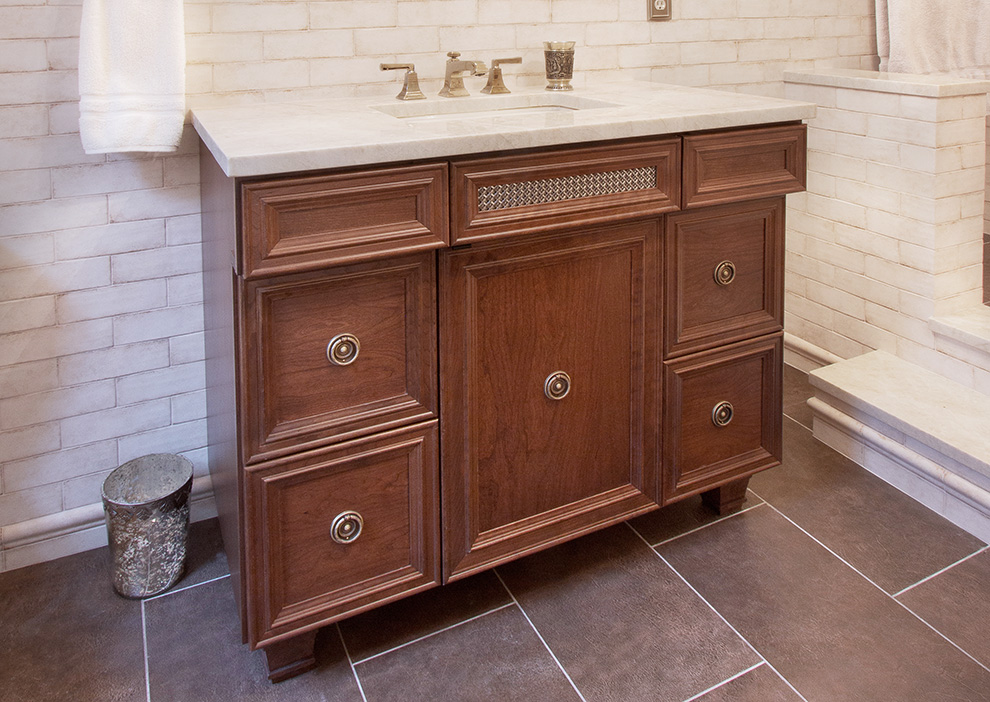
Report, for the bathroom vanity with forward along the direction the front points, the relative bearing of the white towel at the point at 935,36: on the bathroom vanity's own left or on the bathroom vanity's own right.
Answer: on the bathroom vanity's own left

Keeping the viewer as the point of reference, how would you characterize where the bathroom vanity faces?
facing the viewer and to the right of the viewer

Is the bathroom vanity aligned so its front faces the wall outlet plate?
no

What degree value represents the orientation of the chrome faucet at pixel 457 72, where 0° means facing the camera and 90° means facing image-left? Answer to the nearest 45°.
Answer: approximately 315°

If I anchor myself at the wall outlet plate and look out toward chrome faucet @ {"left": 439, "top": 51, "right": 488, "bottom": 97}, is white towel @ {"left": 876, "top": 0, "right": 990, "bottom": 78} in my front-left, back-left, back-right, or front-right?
back-left
